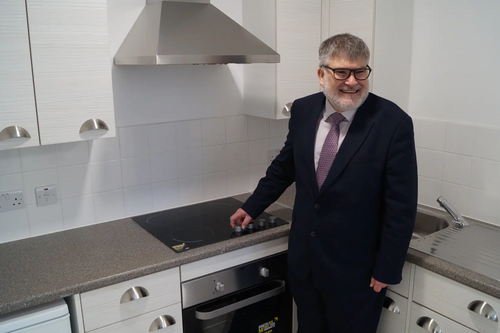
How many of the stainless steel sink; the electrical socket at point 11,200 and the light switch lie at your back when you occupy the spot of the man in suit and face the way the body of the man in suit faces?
1

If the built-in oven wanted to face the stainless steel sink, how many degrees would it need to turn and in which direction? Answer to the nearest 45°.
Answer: approximately 45° to its left

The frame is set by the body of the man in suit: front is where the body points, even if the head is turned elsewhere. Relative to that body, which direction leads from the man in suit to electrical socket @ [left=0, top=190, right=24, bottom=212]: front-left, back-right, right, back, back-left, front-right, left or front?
front-right

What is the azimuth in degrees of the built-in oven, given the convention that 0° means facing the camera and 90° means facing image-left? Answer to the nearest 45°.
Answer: approximately 315°

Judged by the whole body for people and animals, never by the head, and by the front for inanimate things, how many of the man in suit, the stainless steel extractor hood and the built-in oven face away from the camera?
0

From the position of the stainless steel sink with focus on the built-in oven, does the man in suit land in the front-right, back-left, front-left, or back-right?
front-left

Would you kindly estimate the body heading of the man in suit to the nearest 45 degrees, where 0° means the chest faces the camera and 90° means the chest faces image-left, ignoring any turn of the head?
approximately 45°

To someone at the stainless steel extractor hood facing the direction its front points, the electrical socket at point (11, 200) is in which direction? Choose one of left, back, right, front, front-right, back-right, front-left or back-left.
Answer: back-right

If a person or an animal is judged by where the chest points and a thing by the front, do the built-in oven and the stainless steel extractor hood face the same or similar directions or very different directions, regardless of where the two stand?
same or similar directions

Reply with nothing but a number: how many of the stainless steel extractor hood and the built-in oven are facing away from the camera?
0
